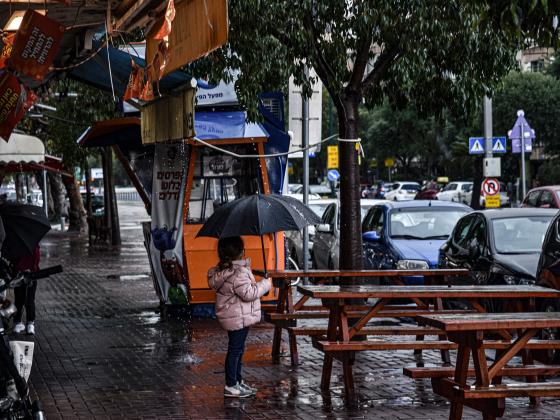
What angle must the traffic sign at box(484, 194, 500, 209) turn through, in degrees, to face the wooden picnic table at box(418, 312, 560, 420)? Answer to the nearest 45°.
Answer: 0° — it already faces it

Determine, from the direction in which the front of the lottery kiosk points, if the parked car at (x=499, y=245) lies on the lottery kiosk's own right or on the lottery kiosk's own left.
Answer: on the lottery kiosk's own left

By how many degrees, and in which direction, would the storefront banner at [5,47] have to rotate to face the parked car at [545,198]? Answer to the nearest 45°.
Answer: approximately 90° to its left

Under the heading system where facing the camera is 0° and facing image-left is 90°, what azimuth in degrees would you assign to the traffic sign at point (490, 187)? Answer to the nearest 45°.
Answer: approximately 0°

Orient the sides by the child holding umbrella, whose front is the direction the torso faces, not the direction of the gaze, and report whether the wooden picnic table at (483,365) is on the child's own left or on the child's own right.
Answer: on the child's own right

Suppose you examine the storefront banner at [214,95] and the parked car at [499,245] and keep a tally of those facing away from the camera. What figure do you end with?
0

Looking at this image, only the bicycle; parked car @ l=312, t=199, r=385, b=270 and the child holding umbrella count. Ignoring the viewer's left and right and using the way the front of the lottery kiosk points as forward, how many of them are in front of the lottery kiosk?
2

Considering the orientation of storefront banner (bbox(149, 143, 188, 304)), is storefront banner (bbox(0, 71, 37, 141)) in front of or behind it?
in front

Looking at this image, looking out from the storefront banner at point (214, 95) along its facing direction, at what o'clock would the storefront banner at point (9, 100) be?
the storefront banner at point (9, 100) is roughly at 1 o'clock from the storefront banner at point (214, 95).

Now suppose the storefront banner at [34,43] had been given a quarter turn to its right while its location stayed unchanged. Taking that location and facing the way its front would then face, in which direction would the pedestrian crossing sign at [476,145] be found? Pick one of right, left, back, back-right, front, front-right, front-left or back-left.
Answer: back-right

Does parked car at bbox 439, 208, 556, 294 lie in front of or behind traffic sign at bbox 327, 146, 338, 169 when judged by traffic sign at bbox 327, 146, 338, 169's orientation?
in front
